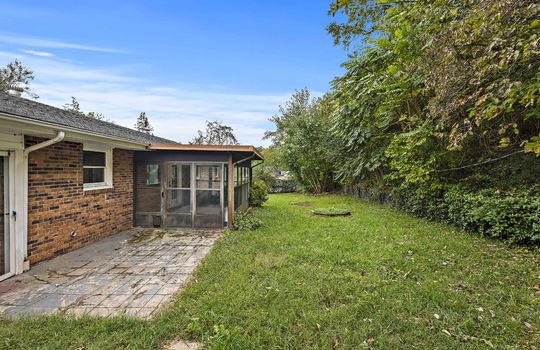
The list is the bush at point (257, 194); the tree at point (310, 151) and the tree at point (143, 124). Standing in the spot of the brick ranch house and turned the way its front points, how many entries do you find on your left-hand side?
0

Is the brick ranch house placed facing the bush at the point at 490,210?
no

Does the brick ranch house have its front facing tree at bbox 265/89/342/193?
no

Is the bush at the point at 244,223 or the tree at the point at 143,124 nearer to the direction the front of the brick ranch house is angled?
the tree

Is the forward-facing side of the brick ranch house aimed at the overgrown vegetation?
no

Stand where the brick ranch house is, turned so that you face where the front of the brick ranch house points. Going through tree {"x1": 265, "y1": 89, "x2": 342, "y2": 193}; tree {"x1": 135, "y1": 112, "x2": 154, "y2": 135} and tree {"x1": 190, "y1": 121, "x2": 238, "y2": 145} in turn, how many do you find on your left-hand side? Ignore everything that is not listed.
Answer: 0

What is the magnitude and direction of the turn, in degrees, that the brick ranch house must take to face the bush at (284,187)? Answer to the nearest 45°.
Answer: approximately 90° to its left
